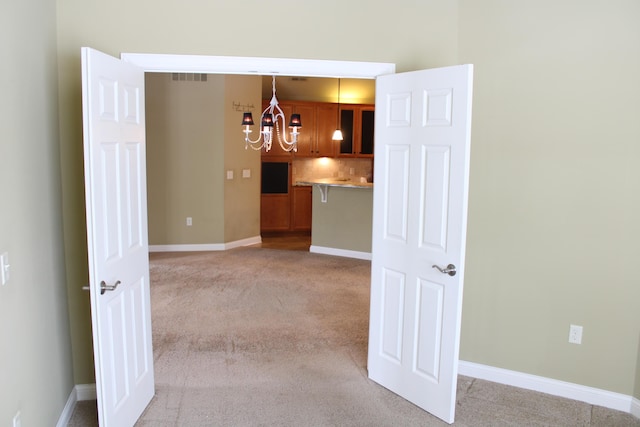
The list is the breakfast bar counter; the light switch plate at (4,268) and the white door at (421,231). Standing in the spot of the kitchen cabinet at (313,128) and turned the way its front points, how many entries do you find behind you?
0

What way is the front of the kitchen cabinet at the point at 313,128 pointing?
toward the camera

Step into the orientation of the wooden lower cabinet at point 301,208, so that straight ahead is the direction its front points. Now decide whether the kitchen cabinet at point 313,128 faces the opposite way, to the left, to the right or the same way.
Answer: the same way

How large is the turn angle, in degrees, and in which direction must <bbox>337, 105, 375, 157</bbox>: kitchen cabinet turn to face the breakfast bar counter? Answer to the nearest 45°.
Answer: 0° — it already faces it

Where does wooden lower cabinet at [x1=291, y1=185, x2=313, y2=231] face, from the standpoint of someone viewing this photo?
facing the viewer

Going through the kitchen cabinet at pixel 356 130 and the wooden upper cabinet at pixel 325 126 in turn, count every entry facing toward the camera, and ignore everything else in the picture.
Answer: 2

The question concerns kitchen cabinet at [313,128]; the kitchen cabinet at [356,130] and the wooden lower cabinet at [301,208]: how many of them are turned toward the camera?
3

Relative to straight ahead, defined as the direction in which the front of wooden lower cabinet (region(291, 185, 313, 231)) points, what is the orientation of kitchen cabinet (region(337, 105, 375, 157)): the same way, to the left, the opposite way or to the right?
the same way

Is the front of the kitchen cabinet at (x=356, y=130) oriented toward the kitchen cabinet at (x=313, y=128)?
no

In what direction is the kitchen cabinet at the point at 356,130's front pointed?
toward the camera

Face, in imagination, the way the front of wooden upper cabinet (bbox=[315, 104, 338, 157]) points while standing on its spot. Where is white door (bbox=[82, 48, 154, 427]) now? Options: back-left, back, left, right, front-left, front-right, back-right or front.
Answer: front

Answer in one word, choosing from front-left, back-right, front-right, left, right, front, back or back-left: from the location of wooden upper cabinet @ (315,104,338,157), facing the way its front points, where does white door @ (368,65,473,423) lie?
front

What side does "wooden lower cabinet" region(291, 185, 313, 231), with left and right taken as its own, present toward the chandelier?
front

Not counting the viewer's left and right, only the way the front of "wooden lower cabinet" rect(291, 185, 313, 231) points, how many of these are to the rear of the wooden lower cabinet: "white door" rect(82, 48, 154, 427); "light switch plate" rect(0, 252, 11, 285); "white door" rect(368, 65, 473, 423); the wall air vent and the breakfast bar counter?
0

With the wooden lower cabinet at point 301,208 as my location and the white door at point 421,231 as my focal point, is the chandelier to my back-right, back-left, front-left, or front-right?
front-right

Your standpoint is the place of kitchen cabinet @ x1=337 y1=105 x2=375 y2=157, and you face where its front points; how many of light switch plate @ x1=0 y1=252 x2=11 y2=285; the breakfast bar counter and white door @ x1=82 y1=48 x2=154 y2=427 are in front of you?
3

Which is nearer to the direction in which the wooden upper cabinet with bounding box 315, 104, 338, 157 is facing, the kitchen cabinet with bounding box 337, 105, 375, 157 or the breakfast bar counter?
the breakfast bar counter

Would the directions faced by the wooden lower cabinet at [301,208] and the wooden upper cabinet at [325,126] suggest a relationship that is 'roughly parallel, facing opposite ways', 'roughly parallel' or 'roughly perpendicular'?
roughly parallel
